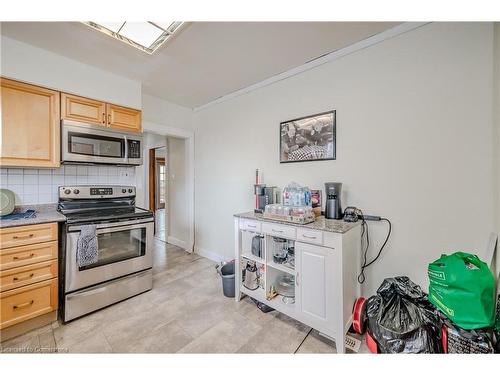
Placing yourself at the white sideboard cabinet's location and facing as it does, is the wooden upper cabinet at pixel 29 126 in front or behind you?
in front

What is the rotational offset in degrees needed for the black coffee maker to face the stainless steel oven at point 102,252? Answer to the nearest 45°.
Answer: approximately 45° to its right

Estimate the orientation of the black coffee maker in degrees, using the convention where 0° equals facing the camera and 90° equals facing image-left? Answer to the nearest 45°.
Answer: approximately 45°

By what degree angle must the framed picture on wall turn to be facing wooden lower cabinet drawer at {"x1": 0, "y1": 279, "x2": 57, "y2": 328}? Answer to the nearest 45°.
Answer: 0° — it already faces it

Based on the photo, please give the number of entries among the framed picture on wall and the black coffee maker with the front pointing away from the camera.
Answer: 0

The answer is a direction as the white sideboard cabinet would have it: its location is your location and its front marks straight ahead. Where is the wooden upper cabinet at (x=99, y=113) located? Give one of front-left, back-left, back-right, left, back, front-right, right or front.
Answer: front-right

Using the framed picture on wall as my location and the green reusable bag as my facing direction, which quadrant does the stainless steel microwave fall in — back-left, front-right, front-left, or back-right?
back-right

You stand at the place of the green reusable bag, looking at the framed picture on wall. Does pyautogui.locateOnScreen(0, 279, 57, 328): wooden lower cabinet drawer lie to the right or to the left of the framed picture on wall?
left

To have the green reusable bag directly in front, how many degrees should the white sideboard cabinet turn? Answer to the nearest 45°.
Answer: approximately 90° to its left

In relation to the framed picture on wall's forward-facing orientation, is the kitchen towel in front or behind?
in front
